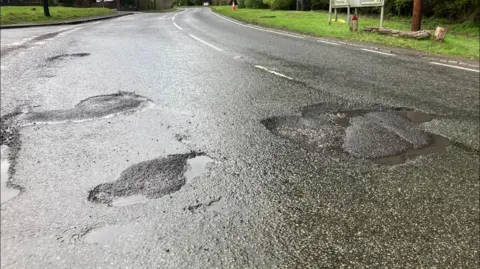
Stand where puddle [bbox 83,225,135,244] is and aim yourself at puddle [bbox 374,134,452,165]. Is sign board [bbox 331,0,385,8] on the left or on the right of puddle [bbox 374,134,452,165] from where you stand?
left
